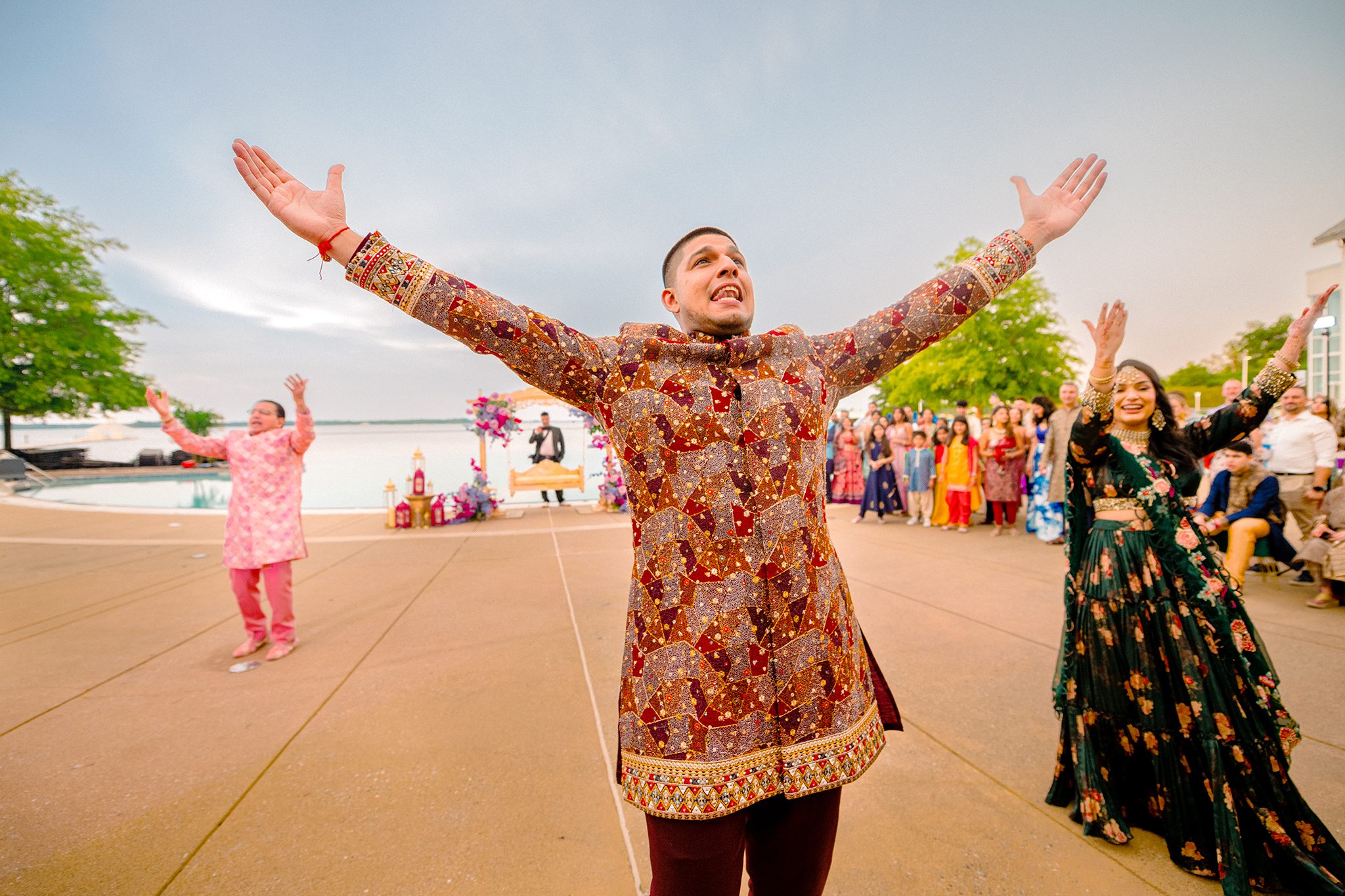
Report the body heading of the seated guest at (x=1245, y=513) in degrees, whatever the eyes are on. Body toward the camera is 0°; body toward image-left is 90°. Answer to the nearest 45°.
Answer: approximately 45°

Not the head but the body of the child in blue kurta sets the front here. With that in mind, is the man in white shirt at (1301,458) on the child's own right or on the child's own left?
on the child's own left

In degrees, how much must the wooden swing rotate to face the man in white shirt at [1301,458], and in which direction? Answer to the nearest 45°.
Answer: approximately 45° to its left

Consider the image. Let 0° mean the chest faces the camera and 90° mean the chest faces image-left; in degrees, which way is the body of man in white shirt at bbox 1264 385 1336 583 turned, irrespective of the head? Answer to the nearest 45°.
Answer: approximately 45°

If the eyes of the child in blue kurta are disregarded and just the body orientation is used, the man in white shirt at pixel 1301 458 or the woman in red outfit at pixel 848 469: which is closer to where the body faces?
the man in white shirt

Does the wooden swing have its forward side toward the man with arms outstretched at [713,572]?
yes

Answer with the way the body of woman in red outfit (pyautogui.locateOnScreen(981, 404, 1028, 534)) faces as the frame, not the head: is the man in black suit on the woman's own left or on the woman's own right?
on the woman's own right

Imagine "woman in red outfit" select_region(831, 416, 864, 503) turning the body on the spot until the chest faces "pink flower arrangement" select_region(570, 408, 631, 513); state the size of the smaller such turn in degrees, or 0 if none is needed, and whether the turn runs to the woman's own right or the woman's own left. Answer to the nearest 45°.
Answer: approximately 45° to the woman's own right

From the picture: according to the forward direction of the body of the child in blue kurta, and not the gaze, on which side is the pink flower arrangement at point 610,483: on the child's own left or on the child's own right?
on the child's own right

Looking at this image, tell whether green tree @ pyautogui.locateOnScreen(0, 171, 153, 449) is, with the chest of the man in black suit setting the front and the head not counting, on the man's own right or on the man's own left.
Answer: on the man's own right
